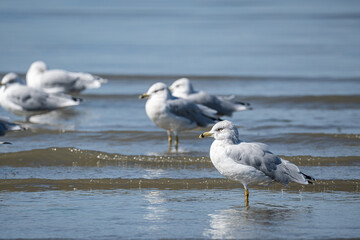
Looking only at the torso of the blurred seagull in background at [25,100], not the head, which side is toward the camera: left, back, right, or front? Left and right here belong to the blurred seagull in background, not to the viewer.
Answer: left

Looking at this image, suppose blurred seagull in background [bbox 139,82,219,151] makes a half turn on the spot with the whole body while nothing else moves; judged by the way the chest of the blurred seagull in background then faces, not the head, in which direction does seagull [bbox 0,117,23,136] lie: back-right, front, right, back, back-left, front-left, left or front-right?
back

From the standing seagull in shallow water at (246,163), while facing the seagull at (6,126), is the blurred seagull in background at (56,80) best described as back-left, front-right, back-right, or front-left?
front-right

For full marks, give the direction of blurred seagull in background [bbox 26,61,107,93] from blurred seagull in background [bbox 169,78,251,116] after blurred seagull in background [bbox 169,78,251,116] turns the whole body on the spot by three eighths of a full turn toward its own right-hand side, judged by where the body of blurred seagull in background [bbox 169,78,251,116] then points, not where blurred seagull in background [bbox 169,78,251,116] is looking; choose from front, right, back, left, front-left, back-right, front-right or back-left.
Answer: left

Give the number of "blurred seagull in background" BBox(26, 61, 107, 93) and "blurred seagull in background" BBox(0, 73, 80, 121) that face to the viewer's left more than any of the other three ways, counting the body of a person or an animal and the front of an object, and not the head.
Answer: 2

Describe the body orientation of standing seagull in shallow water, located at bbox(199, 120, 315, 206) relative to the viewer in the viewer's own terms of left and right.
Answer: facing to the left of the viewer

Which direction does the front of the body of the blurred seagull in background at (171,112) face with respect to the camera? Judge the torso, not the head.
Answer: to the viewer's left

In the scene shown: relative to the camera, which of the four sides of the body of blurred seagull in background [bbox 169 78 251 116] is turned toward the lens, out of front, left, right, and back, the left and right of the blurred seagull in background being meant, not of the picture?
left

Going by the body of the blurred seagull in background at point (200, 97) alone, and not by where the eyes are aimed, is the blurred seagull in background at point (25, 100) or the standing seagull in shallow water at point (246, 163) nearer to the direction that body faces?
the blurred seagull in background

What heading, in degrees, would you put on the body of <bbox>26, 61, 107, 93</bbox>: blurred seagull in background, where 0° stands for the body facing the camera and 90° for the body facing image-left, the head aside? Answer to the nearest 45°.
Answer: approximately 90°

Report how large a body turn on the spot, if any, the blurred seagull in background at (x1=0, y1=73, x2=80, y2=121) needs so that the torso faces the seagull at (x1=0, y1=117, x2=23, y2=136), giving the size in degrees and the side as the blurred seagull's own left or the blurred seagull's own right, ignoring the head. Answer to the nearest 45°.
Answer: approximately 90° to the blurred seagull's own left

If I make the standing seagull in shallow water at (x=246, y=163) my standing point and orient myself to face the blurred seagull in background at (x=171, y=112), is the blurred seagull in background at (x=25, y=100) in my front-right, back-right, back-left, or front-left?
front-left

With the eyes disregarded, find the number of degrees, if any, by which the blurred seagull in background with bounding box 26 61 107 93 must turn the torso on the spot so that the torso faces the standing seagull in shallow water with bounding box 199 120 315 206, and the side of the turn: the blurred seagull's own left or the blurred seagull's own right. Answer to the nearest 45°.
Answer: approximately 90° to the blurred seagull's own left

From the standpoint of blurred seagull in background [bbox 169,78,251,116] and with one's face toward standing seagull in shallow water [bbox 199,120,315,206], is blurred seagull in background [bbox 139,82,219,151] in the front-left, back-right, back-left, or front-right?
front-right
